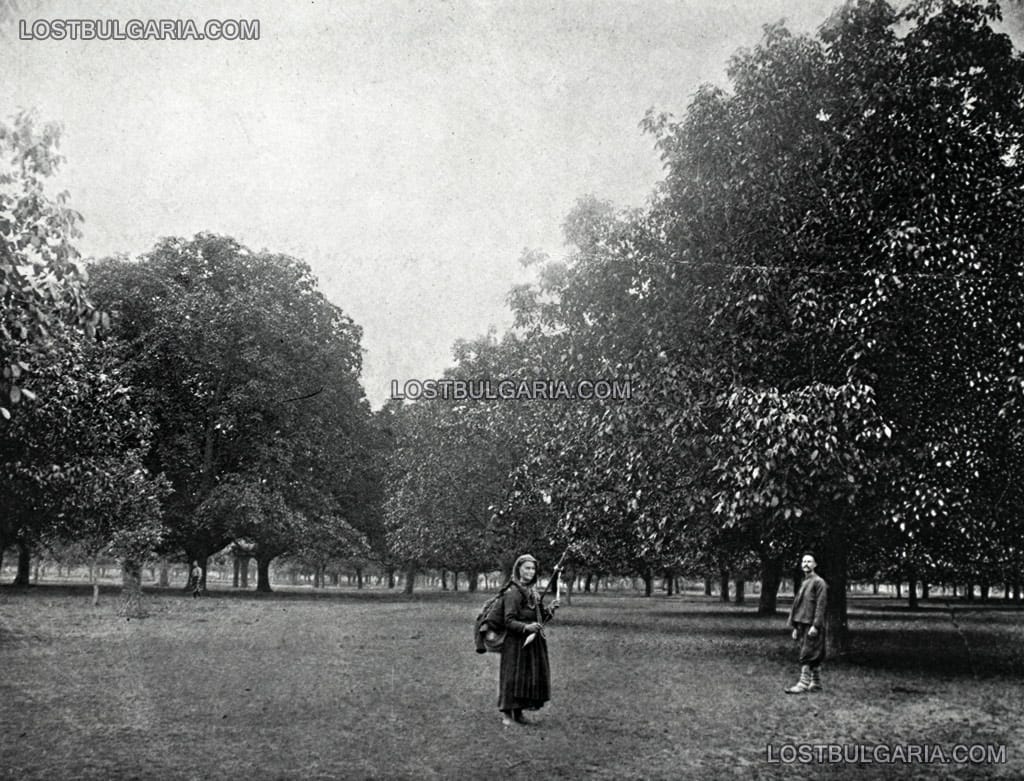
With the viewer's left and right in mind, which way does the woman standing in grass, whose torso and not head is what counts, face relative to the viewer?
facing the viewer and to the right of the viewer

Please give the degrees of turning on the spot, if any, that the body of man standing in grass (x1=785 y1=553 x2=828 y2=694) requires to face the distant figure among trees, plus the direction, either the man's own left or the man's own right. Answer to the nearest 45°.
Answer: approximately 90° to the man's own right

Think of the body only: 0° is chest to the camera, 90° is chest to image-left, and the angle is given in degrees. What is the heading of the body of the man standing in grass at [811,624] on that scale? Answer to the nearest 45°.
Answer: approximately 45°

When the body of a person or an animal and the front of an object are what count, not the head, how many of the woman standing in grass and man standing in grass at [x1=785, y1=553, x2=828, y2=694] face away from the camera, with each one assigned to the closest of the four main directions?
0

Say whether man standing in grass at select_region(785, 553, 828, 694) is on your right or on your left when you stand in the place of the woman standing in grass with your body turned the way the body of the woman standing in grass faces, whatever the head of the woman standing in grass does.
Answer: on your left

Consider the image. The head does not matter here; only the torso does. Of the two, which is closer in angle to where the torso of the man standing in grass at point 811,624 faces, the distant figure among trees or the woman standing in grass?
the woman standing in grass

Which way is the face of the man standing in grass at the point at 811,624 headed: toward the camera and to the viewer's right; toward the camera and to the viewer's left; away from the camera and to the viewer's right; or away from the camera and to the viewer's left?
toward the camera and to the viewer's left
